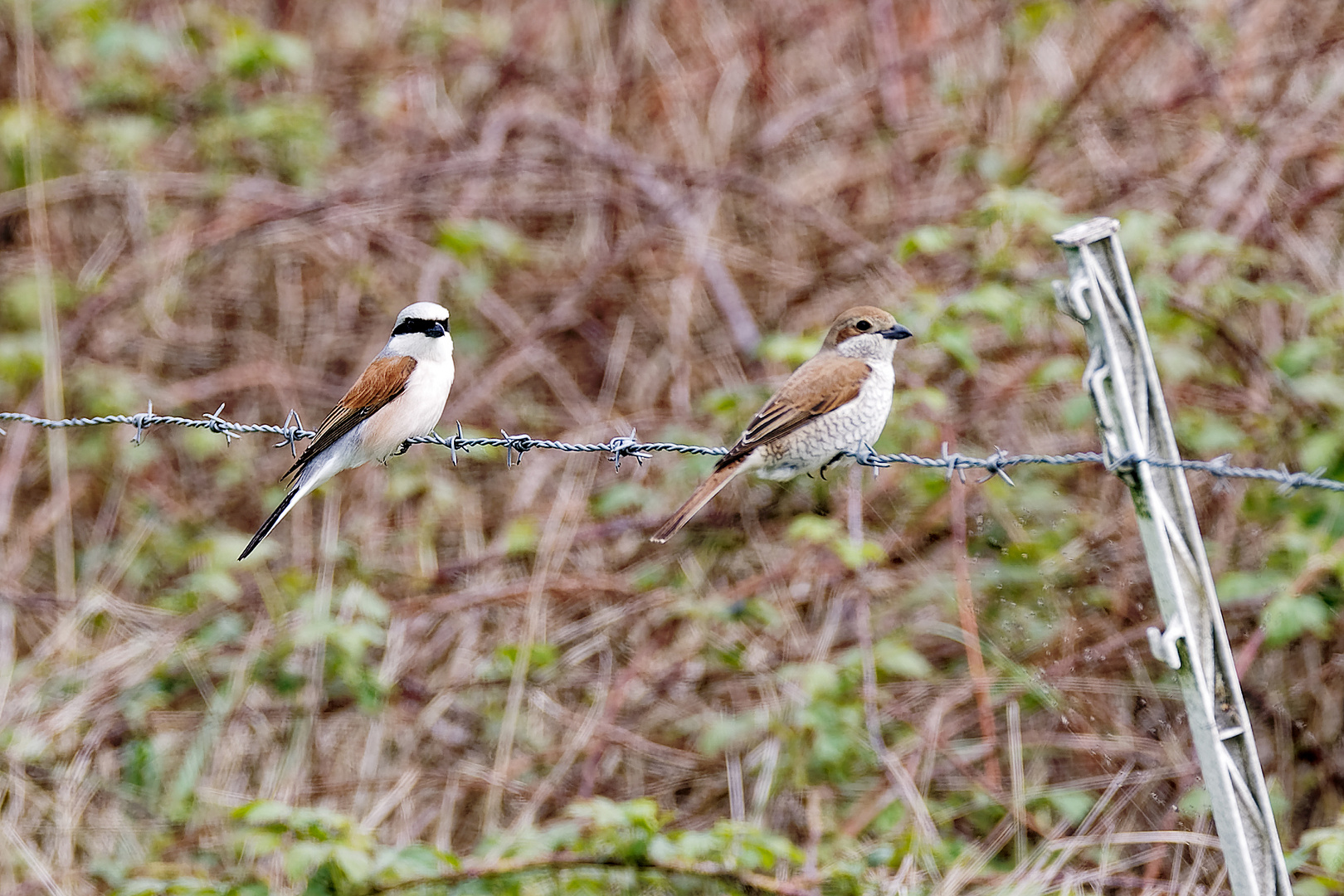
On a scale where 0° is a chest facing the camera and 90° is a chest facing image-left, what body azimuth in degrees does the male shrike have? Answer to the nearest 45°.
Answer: approximately 315°

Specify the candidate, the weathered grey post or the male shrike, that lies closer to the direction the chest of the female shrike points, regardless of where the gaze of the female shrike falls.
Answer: the weathered grey post

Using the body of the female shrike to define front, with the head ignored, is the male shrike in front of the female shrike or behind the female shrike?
behind

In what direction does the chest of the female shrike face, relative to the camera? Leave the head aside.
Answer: to the viewer's right

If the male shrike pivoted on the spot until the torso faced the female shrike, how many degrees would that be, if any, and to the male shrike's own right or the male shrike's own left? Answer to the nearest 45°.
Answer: approximately 45° to the male shrike's own left
